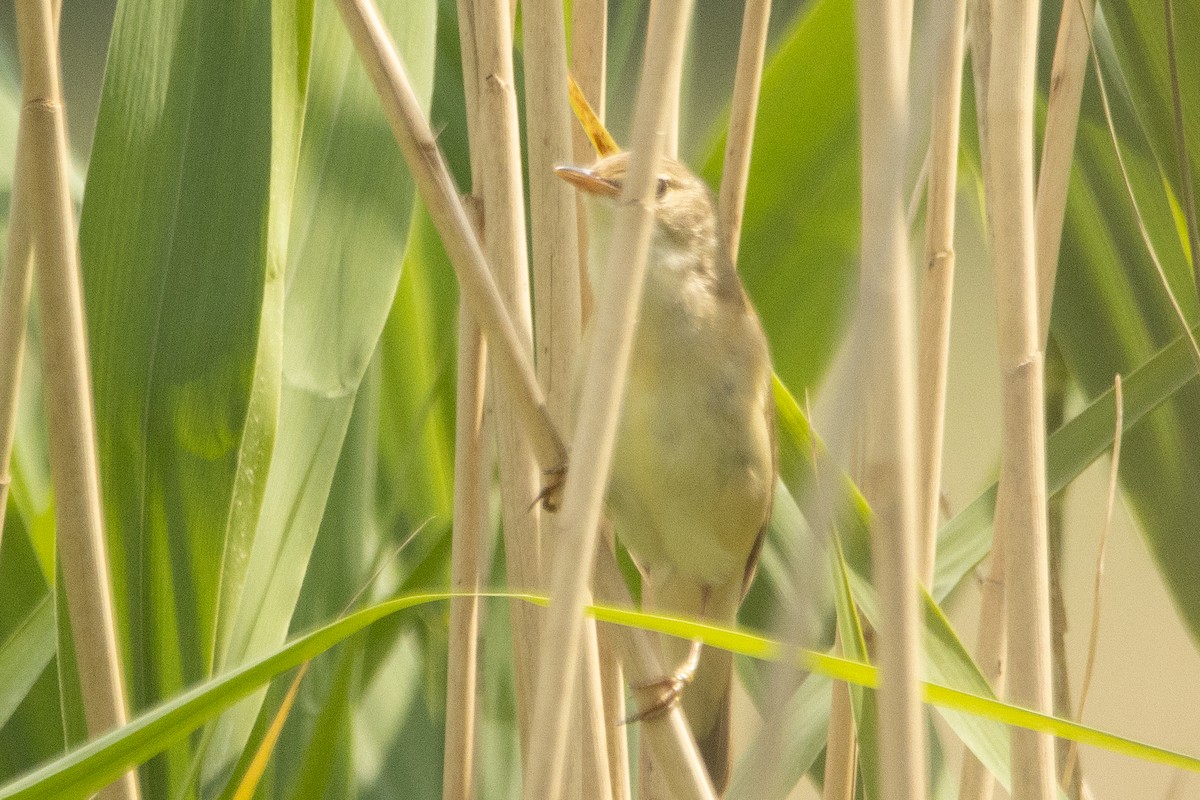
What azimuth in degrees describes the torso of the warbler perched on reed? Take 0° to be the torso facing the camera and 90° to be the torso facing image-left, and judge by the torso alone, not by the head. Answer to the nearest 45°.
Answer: approximately 45°

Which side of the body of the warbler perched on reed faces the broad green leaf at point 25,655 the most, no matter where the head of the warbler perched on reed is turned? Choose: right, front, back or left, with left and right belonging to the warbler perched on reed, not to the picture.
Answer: right
